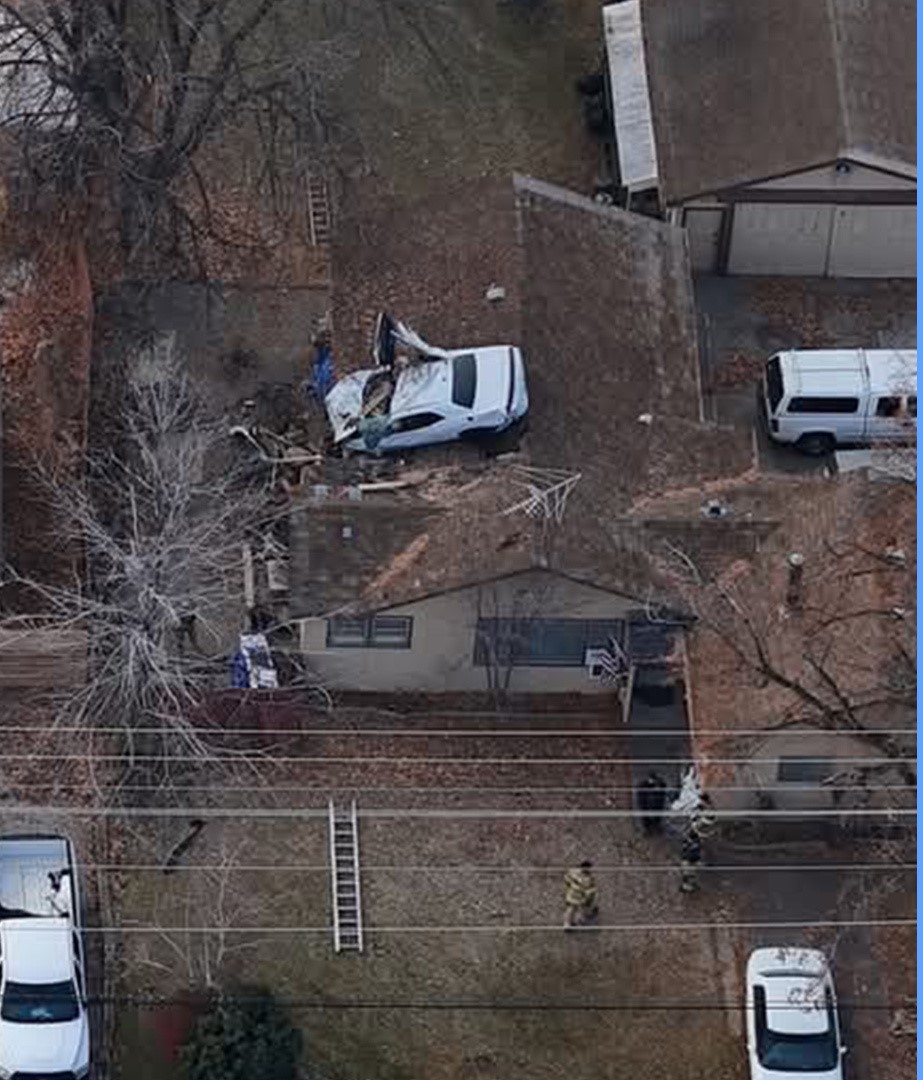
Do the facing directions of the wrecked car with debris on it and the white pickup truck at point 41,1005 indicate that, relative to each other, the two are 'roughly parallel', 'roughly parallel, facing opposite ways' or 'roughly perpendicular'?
roughly perpendicular

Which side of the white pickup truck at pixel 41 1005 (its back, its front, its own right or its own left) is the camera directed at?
front

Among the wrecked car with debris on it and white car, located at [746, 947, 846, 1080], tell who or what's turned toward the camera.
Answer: the white car

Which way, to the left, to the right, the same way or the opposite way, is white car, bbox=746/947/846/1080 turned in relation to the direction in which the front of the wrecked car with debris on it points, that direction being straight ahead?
to the left

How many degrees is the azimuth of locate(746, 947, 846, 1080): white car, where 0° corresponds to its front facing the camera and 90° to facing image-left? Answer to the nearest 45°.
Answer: approximately 0°

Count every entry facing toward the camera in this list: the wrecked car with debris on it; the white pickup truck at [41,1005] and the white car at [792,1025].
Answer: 2

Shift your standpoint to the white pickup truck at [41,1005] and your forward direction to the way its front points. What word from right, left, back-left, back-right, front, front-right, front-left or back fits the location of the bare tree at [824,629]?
left

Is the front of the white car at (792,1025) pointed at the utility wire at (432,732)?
no

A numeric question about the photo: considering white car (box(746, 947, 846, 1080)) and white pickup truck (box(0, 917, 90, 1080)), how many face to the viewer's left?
0

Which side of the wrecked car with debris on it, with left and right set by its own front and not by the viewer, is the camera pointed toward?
left
